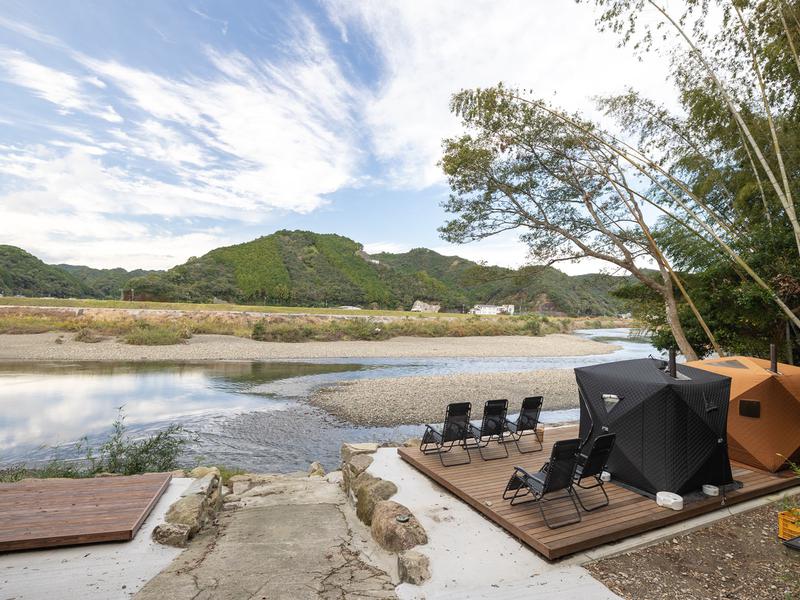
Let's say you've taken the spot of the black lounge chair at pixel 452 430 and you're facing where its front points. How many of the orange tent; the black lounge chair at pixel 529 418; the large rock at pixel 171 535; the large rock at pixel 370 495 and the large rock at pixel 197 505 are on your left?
3

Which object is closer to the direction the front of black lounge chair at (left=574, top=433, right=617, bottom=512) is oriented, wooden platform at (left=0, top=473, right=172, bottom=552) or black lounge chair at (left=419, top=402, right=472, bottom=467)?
the black lounge chair

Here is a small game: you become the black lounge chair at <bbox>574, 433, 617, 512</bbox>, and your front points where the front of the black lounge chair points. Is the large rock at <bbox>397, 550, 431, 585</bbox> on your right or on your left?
on your left

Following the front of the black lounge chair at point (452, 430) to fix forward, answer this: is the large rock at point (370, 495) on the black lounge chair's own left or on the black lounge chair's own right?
on the black lounge chair's own left

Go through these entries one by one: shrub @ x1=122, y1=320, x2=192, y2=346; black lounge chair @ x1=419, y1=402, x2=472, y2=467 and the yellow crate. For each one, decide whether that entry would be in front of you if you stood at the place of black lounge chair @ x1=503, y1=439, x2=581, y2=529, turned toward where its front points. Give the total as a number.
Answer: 2

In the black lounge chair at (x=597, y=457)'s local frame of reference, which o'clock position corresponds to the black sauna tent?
The black sauna tent is roughly at 3 o'clock from the black lounge chair.

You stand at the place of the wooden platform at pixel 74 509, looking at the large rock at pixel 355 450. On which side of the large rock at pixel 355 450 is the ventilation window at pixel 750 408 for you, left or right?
right

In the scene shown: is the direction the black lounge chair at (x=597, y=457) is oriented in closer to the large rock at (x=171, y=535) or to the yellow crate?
the large rock

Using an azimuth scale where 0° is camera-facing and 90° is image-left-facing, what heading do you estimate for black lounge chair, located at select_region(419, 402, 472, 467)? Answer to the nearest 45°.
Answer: approximately 135°

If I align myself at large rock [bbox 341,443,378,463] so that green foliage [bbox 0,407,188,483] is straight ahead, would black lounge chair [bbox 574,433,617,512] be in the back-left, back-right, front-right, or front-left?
back-left

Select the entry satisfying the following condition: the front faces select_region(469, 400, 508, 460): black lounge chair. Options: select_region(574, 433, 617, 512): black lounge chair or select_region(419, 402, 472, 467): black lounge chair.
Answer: select_region(574, 433, 617, 512): black lounge chair

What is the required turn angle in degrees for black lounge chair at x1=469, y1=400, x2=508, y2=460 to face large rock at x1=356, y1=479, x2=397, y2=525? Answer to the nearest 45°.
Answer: approximately 90° to its left

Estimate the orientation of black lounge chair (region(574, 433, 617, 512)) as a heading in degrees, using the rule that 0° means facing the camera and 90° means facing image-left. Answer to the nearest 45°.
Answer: approximately 135°

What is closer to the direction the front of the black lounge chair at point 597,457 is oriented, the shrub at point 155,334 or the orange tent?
the shrub
